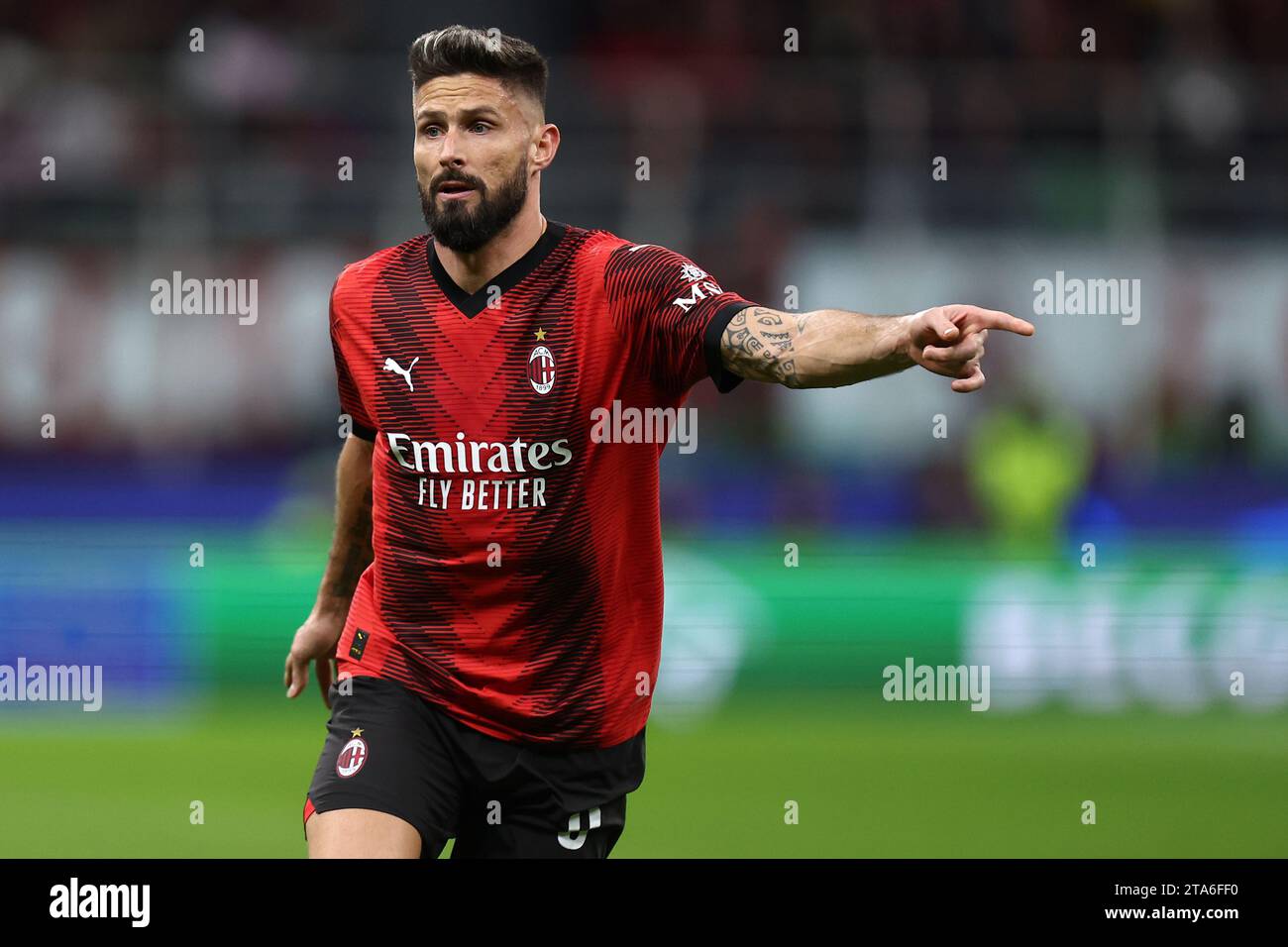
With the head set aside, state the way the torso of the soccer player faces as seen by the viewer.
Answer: toward the camera
